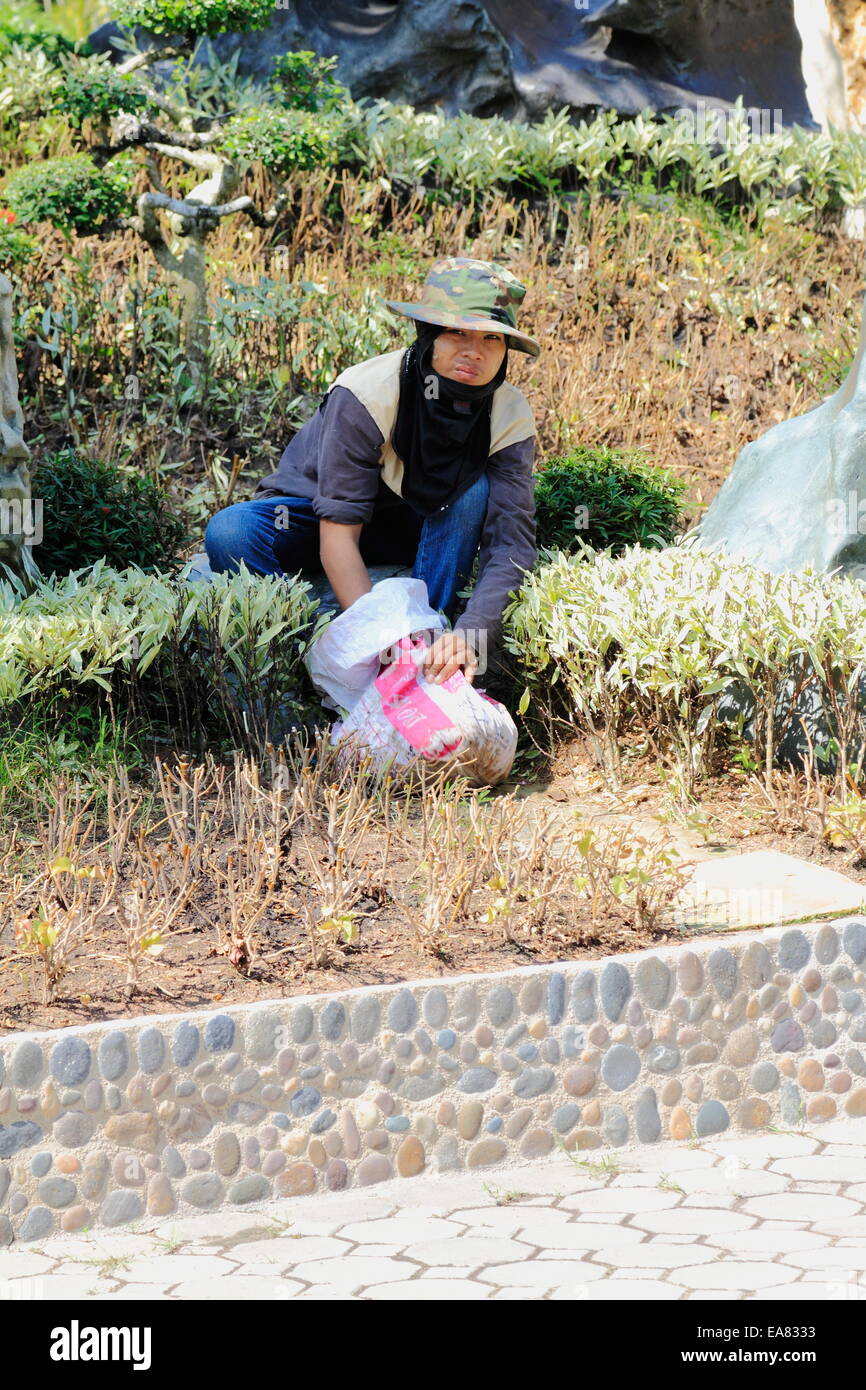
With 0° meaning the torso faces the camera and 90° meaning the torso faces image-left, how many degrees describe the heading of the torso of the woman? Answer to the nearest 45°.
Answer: approximately 0°

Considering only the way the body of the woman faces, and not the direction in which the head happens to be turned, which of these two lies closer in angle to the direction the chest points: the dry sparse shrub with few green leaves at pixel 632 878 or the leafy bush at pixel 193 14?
the dry sparse shrub with few green leaves

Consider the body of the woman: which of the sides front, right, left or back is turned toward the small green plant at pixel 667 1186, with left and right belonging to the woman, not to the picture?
front

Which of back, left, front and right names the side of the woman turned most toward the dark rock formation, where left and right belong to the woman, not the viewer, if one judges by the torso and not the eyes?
back
